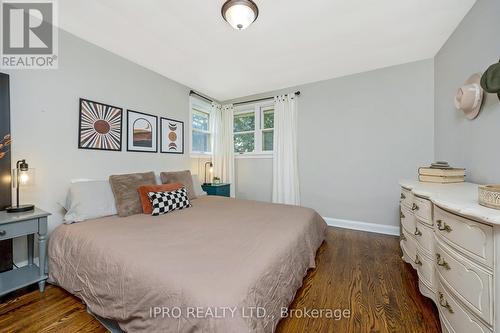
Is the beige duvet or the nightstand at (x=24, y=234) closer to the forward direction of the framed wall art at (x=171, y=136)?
the beige duvet

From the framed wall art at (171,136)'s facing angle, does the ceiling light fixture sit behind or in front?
in front

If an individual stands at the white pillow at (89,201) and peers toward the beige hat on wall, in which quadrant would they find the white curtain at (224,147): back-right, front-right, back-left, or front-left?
front-left

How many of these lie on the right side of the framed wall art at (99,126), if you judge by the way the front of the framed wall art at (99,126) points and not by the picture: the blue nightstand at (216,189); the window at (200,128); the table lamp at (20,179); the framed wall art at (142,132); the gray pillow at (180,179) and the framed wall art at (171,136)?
1

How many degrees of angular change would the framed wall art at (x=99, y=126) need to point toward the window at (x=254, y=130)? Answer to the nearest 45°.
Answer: approximately 45° to its left

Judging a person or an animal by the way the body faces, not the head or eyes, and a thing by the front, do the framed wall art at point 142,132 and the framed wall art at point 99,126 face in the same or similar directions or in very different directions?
same or similar directions

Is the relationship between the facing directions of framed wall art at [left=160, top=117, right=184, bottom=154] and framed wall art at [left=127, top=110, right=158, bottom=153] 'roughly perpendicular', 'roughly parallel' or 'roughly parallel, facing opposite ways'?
roughly parallel

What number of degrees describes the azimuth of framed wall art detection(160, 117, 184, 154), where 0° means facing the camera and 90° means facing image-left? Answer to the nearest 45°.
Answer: approximately 315°

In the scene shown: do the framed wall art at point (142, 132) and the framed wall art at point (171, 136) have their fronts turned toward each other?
no

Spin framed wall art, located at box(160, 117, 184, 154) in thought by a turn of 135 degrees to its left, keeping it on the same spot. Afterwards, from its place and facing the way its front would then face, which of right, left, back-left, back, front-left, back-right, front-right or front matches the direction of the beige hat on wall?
back-right

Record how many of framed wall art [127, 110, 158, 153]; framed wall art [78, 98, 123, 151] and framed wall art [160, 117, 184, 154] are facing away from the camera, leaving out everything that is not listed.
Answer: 0

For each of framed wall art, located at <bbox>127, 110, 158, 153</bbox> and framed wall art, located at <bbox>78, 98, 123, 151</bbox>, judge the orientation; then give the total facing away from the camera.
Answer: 0

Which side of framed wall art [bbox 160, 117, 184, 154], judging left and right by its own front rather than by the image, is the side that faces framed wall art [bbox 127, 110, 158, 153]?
right

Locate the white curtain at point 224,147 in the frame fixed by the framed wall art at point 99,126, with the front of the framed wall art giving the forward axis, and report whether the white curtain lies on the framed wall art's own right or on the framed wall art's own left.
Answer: on the framed wall art's own left

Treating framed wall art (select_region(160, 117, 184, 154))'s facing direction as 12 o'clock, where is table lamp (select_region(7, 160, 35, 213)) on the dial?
The table lamp is roughly at 3 o'clock from the framed wall art.

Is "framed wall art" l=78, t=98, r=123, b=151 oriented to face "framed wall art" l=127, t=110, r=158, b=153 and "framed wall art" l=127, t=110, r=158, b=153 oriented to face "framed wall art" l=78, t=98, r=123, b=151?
no

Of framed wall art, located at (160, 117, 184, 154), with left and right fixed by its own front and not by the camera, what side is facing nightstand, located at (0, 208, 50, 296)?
right
